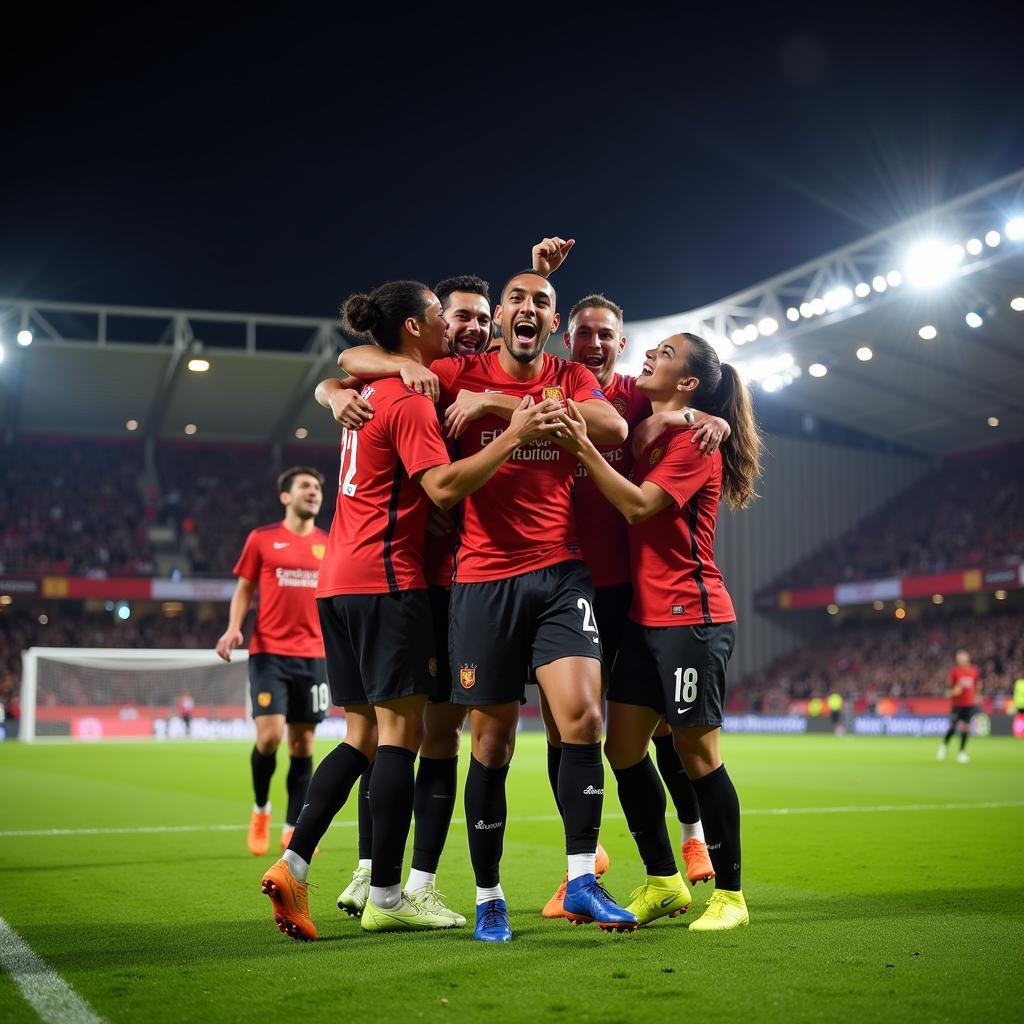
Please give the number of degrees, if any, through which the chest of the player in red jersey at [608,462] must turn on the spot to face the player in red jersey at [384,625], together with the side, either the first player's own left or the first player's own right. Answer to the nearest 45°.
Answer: approximately 45° to the first player's own right

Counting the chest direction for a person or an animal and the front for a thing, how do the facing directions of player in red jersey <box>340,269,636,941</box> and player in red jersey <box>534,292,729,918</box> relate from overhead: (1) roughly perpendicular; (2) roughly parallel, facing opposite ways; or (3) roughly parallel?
roughly parallel

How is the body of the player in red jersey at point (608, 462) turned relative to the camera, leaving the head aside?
toward the camera

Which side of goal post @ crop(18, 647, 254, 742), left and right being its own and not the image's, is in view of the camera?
front

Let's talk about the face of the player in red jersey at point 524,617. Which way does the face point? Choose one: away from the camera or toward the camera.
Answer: toward the camera

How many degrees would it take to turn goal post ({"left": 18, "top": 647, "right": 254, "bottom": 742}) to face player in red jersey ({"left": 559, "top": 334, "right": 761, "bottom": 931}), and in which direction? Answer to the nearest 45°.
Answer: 0° — it already faces them
